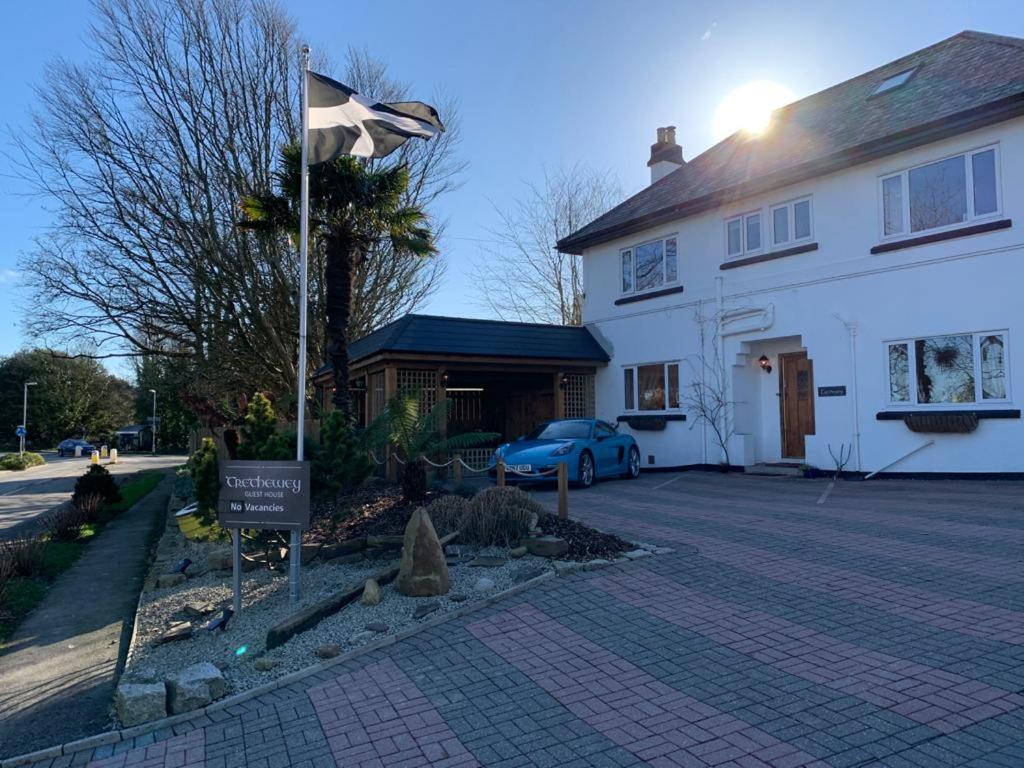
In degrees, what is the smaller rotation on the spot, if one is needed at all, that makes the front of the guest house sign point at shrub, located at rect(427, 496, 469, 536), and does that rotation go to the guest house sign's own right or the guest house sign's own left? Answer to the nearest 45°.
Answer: approximately 135° to the guest house sign's own left

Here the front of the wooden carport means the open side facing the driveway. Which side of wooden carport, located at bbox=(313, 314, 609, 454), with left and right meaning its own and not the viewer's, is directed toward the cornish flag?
front

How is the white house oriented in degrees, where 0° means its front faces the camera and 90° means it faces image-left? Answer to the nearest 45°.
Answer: approximately 45°

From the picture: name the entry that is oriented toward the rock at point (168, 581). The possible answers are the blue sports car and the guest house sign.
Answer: the blue sports car

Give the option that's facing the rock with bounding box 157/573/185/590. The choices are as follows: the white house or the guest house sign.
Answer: the white house

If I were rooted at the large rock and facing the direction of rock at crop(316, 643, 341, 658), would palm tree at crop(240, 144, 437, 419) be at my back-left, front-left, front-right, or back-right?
back-right

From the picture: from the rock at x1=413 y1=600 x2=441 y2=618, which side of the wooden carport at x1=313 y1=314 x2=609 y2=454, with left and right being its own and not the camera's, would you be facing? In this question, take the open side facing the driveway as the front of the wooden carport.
front

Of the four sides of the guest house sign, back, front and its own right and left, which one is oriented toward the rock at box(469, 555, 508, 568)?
left

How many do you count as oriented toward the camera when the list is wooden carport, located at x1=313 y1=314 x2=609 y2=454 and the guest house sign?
2

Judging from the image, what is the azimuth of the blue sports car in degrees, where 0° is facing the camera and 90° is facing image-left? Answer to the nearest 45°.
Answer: approximately 45°

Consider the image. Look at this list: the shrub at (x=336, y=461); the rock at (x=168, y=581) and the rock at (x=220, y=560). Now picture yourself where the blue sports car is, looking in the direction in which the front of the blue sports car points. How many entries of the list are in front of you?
3

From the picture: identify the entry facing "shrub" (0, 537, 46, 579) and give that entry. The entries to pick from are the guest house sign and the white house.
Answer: the white house

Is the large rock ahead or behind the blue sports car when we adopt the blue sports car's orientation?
ahead

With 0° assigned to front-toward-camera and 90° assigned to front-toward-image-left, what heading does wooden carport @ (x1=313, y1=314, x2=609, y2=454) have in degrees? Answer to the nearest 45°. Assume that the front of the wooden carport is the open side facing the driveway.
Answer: approximately 0°
